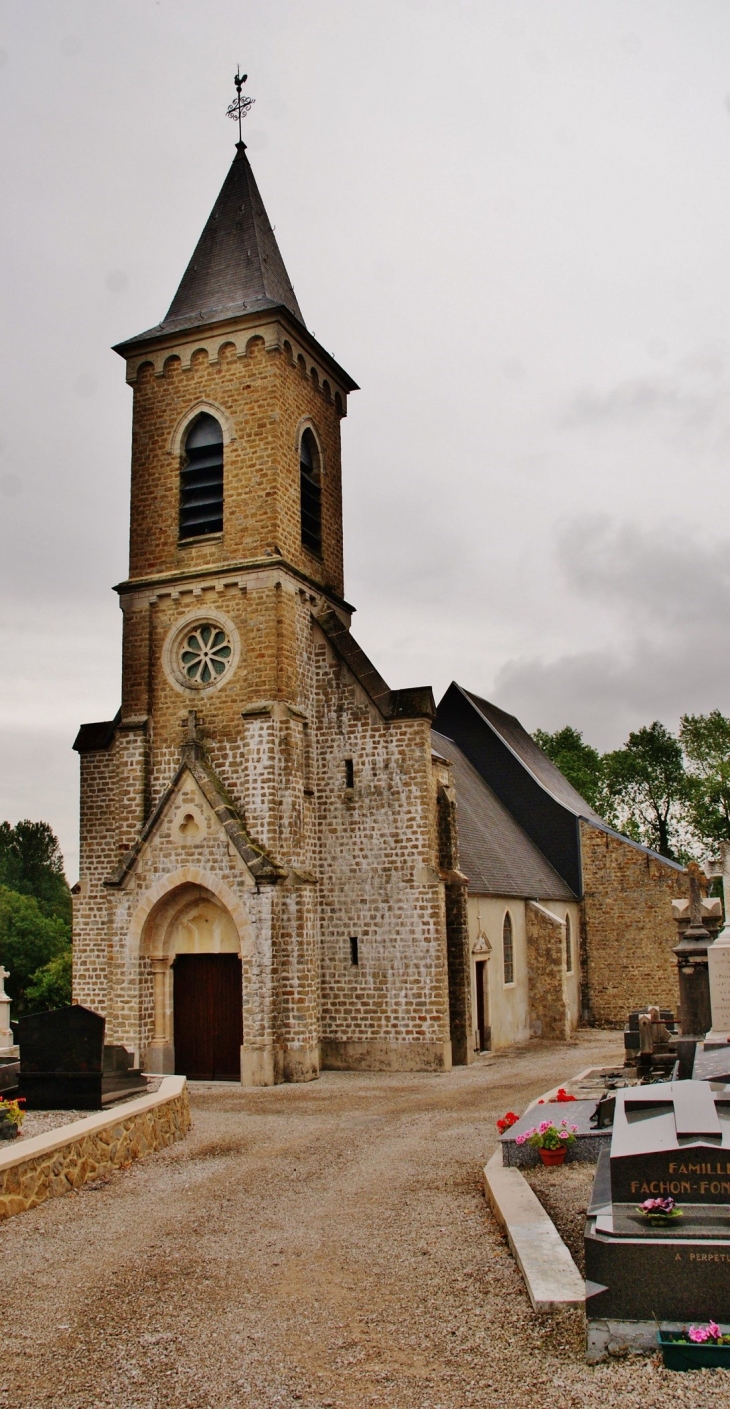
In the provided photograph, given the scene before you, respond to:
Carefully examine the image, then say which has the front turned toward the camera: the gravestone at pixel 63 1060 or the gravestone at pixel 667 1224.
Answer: the gravestone at pixel 667 1224

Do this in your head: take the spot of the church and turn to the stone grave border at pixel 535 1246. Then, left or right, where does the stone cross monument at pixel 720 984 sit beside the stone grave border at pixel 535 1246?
left

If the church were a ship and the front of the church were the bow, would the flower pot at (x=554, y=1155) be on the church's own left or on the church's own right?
on the church's own left

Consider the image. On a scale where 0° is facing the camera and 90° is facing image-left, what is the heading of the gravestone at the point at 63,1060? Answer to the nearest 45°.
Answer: approximately 225°

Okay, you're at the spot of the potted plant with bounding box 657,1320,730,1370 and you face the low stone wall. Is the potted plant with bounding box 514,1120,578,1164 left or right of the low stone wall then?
right

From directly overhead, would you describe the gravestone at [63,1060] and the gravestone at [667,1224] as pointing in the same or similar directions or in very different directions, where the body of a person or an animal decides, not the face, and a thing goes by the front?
very different directions

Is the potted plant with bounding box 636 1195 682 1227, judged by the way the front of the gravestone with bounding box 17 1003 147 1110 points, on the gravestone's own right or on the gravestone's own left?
on the gravestone's own right

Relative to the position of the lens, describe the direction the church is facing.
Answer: facing the viewer and to the left of the viewer

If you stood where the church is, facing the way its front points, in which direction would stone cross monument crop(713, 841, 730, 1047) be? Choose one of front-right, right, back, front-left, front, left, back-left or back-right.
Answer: left

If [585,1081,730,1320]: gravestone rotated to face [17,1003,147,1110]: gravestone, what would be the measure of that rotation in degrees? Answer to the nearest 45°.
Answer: approximately 135° to its right

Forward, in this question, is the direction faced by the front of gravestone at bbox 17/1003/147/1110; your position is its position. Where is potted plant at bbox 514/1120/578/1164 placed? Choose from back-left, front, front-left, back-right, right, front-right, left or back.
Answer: right

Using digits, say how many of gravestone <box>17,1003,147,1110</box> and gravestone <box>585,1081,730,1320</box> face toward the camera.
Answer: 1

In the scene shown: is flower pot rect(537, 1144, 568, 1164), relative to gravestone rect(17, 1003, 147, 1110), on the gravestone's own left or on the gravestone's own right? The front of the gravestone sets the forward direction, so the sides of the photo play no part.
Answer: on the gravestone's own right

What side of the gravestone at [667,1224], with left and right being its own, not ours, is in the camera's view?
front
